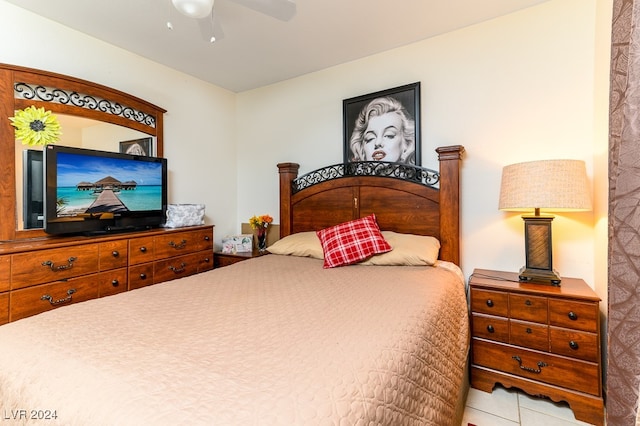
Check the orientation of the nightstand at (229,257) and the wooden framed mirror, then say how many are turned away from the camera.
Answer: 0

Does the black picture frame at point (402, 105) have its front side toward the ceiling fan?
yes

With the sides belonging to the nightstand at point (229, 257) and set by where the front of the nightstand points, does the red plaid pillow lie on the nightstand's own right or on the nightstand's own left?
on the nightstand's own left

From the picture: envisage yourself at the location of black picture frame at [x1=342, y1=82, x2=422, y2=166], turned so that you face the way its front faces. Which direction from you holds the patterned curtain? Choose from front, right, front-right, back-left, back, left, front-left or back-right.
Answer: front-left

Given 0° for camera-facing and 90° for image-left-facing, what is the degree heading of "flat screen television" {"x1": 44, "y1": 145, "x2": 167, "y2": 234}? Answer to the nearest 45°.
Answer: approximately 315°

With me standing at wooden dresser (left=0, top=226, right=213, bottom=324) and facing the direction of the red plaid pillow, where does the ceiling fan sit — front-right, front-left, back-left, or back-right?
front-right

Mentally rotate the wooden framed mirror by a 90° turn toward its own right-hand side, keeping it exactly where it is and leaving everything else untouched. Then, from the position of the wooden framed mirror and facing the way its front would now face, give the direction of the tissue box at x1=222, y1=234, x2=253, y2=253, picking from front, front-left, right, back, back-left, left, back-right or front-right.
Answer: back-left

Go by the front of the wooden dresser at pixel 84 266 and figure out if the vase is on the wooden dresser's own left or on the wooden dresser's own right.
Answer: on the wooden dresser's own left

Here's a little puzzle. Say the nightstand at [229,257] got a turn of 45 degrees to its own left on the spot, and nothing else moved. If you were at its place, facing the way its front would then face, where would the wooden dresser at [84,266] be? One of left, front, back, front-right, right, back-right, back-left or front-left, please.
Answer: front-right

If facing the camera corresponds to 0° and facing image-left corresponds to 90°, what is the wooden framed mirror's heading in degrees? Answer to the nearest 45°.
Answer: approximately 315°

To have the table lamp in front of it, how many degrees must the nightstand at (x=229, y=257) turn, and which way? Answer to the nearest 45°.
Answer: approximately 90° to its left

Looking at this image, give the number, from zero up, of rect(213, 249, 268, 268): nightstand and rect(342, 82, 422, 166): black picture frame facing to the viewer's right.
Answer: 0

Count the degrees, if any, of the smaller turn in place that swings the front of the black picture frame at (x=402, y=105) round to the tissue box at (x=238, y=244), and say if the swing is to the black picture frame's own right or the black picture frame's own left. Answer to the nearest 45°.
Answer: approximately 45° to the black picture frame's own right

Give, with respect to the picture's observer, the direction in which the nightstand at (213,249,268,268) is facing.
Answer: facing the viewer and to the left of the viewer
